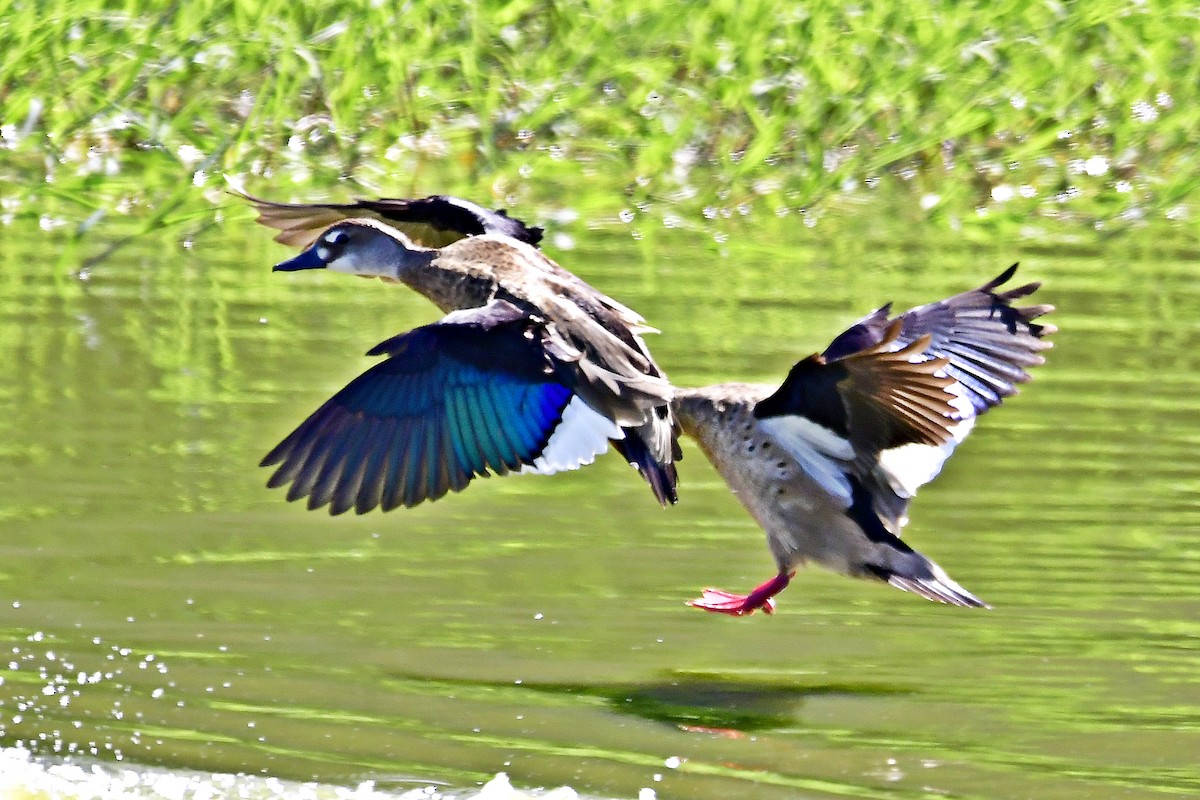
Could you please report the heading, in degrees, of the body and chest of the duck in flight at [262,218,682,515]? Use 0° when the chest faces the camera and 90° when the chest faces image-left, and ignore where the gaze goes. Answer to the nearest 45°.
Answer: approximately 90°
